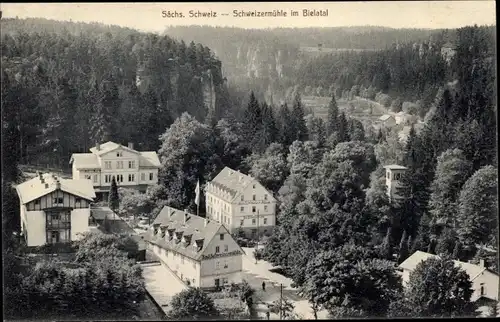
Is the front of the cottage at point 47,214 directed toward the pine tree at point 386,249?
no

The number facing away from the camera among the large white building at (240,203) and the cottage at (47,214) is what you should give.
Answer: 0

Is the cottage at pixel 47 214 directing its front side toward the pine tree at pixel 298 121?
no

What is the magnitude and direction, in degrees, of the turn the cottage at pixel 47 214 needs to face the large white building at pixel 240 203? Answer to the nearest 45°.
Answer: approximately 90° to its left

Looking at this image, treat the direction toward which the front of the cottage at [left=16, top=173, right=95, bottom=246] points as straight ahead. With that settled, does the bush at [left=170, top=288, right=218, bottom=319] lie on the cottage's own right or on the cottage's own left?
on the cottage's own left

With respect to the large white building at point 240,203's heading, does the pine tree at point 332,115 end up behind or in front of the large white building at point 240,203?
behind

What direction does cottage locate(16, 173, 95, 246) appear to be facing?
toward the camera

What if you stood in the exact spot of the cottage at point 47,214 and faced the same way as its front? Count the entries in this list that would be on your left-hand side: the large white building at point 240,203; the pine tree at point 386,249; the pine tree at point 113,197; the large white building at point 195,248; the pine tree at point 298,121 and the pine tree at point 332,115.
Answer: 6

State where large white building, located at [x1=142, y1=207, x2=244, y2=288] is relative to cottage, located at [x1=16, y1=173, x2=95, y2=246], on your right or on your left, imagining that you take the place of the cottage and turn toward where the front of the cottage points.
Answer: on your left
